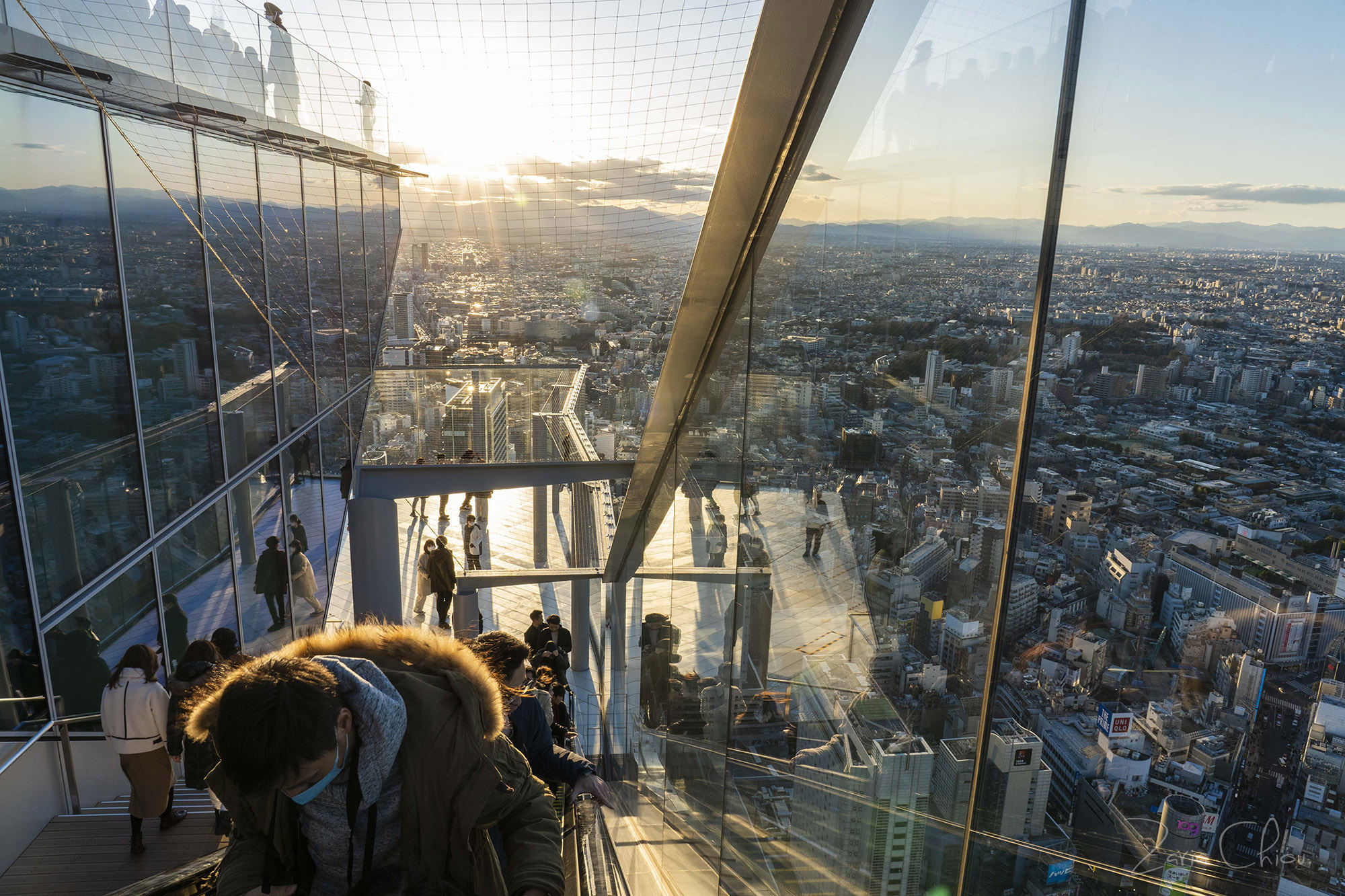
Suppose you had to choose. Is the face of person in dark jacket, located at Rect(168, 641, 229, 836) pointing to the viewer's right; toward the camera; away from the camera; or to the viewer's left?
away from the camera

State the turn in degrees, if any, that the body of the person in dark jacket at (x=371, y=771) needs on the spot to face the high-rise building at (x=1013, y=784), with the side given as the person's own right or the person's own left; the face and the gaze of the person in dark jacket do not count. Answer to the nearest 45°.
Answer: approximately 135° to the person's own left

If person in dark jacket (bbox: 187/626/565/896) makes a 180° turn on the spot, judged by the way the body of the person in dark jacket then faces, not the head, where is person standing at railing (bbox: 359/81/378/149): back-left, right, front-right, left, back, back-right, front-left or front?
front-left

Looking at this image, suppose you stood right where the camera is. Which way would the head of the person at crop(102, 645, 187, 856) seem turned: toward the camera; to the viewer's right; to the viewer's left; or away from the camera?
away from the camera

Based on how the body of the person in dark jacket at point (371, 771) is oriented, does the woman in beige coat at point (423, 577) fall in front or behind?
behind

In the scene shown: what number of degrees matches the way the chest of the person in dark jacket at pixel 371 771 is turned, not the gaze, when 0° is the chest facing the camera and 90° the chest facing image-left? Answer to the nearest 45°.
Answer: approximately 45°

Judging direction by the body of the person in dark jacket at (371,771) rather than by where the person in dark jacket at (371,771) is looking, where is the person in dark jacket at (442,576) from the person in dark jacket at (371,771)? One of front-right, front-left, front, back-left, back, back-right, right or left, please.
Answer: back-right

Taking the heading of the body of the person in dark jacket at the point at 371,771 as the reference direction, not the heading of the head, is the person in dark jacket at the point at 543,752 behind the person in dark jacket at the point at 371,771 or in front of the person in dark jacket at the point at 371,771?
behind

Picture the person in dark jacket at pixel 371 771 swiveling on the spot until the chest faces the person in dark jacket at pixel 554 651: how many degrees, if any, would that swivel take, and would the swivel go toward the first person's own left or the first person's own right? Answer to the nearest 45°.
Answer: approximately 135° to the first person's own right

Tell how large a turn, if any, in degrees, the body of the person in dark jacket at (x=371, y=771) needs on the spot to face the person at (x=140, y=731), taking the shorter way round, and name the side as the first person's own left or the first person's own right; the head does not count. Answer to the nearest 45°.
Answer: approximately 135° to the first person's own right

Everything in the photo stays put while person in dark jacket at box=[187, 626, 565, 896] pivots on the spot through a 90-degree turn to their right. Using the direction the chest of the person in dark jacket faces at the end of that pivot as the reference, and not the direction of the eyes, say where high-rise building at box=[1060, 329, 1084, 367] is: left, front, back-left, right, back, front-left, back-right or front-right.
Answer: back-right
